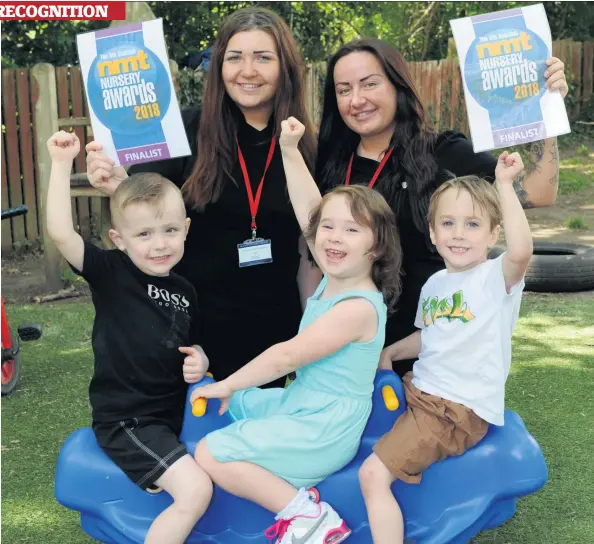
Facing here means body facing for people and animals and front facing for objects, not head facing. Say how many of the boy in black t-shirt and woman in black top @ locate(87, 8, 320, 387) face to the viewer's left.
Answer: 0

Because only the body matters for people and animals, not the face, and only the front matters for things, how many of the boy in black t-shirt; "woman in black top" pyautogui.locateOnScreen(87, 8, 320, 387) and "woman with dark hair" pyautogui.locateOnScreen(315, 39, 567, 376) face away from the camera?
0

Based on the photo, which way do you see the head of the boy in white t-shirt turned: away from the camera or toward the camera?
toward the camera

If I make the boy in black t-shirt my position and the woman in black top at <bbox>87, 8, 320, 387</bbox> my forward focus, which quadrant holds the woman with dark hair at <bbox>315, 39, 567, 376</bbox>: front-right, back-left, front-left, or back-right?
front-right

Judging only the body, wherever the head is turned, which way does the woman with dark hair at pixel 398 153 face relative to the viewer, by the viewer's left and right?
facing the viewer and to the left of the viewer

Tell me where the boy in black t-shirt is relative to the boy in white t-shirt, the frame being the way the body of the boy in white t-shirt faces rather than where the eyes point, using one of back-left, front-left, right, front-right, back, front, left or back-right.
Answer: front-right

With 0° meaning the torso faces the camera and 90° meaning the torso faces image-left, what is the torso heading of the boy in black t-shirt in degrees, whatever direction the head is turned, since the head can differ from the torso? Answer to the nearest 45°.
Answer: approximately 315°

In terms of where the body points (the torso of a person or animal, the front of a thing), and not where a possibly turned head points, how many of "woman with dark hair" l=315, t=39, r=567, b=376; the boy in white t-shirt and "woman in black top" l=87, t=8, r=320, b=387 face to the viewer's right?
0

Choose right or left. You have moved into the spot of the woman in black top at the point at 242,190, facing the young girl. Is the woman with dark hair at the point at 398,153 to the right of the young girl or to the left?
left

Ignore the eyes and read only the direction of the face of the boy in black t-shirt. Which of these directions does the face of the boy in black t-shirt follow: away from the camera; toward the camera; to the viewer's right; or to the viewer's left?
toward the camera

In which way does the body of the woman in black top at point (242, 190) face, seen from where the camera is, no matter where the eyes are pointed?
toward the camera

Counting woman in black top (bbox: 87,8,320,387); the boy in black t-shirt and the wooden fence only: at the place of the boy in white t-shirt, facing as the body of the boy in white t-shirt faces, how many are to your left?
0
